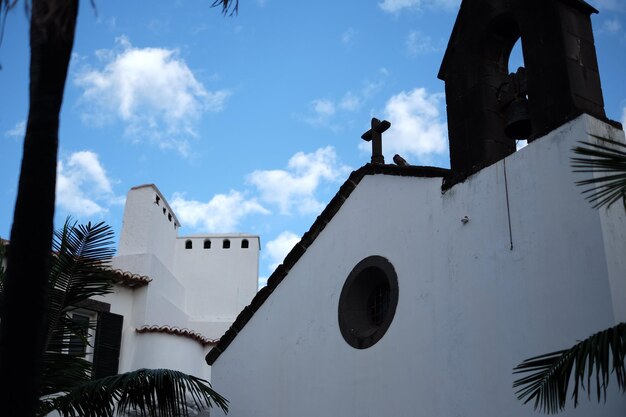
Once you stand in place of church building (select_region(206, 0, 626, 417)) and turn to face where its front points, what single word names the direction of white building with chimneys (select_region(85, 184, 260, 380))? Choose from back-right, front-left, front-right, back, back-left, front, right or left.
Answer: right

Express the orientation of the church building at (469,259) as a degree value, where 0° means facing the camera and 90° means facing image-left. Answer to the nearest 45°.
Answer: approximately 45°
